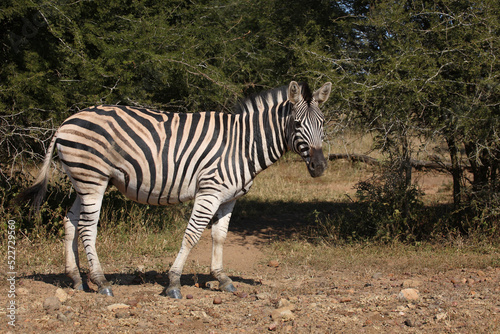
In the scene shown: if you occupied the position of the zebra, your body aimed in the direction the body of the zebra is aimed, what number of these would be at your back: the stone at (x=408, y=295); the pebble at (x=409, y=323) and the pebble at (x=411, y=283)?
0

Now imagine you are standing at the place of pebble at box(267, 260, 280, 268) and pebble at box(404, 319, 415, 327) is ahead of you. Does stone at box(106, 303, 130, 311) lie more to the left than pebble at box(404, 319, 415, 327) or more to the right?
right

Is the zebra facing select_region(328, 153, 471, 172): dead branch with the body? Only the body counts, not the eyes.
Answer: no

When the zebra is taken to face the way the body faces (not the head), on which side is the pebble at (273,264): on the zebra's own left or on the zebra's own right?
on the zebra's own left

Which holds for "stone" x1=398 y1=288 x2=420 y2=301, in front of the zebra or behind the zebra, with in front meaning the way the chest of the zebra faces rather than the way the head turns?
in front

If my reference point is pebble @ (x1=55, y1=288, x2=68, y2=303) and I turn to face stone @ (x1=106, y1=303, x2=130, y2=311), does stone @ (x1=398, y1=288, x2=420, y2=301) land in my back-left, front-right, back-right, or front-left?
front-left

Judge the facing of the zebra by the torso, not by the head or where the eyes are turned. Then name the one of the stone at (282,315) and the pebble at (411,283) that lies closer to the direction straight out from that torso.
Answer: the pebble

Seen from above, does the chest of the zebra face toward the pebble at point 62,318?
no

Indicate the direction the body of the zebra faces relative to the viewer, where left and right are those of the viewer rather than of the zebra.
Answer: facing to the right of the viewer
